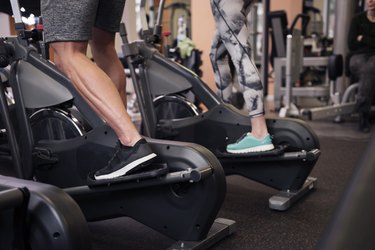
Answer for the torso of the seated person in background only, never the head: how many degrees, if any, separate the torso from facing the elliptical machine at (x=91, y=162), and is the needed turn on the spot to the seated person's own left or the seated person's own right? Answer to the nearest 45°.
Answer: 0° — they already face it

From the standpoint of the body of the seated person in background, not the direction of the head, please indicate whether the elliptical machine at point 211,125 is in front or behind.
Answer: in front
